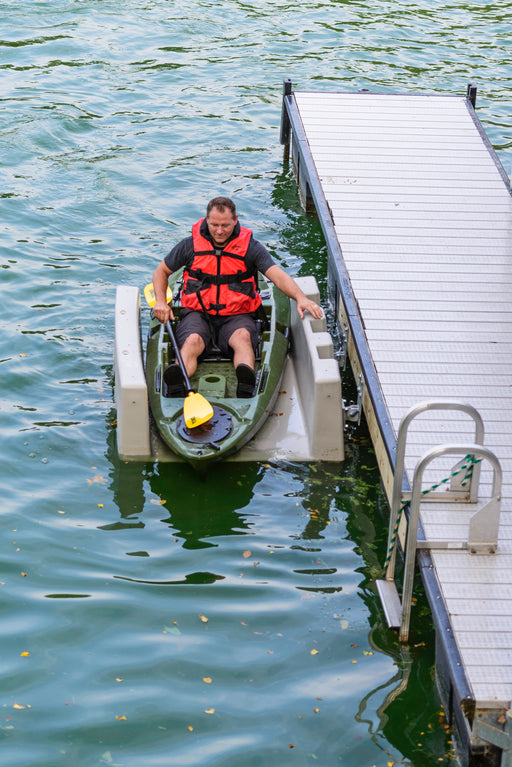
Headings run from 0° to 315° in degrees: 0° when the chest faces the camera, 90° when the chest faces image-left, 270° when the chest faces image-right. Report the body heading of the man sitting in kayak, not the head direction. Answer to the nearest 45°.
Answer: approximately 0°

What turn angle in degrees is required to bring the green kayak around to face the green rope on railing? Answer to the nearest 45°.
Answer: approximately 45° to its left

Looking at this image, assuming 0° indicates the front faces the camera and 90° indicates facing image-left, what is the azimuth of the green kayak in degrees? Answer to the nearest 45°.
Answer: approximately 0°

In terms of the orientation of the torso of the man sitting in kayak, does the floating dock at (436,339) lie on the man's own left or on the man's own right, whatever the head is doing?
on the man's own left

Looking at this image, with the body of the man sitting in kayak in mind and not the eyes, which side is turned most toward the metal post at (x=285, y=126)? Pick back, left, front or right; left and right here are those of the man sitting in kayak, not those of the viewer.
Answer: back

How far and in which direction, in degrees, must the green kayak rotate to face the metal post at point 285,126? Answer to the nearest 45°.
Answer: approximately 180°

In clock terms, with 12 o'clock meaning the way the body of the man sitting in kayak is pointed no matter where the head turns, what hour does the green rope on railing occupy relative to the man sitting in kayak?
The green rope on railing is roughly at 11 o'clock from the man sitting in kayak.

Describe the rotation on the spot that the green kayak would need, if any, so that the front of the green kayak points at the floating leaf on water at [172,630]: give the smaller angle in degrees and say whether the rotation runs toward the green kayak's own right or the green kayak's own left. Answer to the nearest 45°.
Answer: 0° — it already faces it
